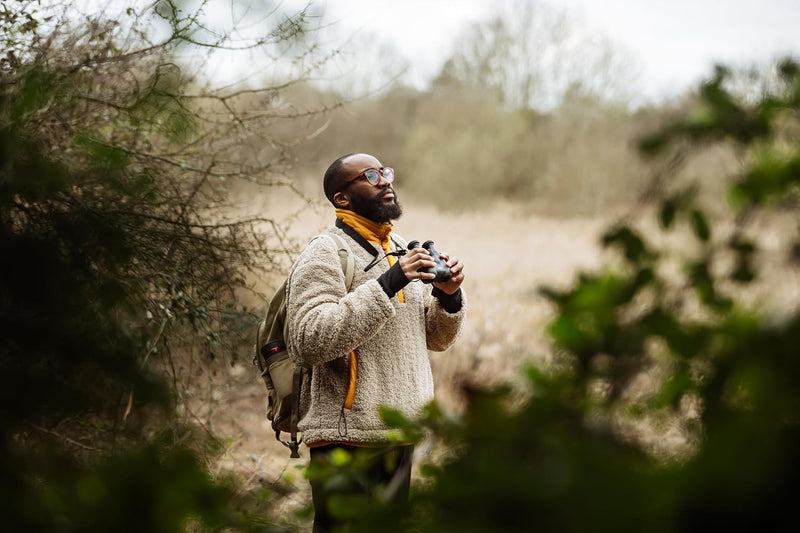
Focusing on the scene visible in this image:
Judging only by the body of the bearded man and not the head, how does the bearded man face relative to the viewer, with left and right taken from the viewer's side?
facing the viewer and to the right of the viewer
